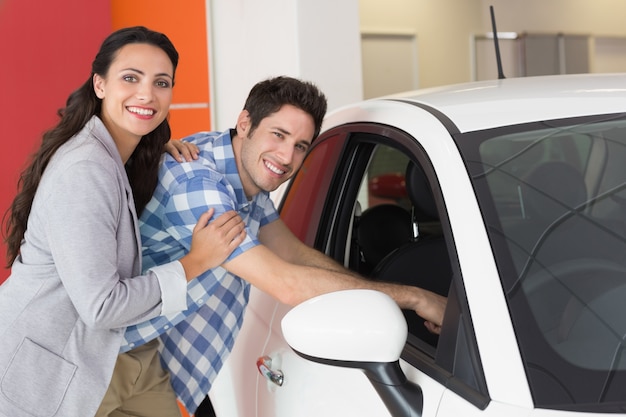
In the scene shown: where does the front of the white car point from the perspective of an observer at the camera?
facing the viewer and to the right of the viewer
